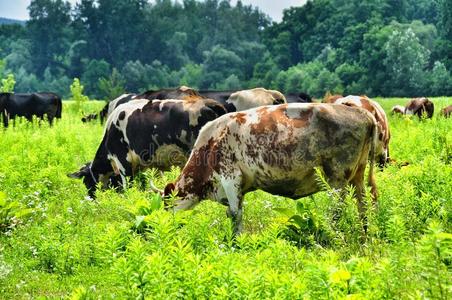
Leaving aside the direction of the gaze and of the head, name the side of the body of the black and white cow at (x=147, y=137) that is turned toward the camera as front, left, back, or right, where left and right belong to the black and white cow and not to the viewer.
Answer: left

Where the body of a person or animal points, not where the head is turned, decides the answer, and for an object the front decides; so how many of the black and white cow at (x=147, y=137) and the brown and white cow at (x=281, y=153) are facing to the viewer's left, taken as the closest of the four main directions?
2

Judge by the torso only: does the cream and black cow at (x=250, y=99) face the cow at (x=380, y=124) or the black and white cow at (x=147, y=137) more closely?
the black and white cow

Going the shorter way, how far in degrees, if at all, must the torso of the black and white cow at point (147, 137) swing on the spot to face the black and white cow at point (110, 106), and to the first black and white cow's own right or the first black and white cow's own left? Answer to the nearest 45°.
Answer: approximately 90° to the first black and white cow's own right

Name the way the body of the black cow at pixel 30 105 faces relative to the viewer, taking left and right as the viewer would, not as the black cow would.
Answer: facing to the left of the viewer

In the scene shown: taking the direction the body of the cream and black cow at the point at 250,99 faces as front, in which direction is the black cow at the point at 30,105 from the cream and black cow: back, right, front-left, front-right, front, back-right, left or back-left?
front-right

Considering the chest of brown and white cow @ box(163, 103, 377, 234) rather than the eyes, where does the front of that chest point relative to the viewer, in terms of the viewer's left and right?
facing to the left of the viewer

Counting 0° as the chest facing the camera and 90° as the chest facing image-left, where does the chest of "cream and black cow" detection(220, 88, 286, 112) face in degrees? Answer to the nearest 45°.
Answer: approximately 90°

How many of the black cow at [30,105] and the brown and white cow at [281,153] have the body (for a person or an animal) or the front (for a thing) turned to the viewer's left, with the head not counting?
2
